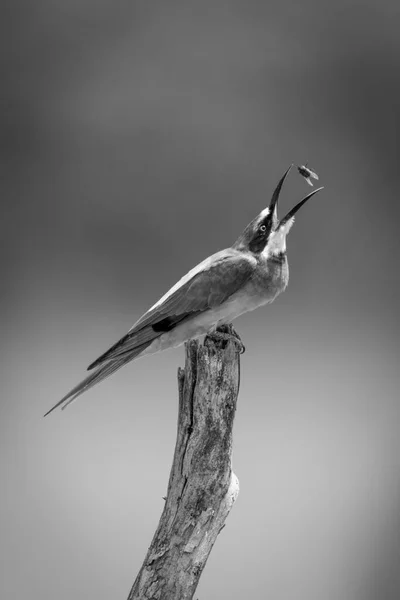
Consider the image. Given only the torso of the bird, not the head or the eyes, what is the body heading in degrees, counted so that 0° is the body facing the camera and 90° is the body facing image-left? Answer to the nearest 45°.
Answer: approximately 270°
